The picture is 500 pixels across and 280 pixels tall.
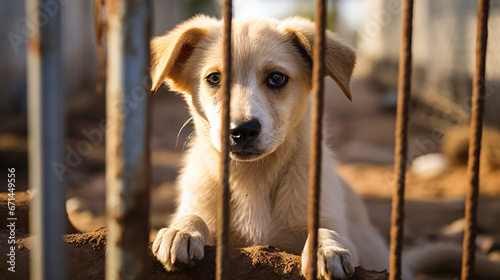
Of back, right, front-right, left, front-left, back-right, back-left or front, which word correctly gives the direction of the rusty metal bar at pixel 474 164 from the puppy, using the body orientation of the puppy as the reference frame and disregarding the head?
front-left

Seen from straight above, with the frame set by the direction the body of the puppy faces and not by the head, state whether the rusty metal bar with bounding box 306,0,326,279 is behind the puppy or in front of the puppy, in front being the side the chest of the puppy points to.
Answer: in front

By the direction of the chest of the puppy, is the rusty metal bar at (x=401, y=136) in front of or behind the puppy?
in front

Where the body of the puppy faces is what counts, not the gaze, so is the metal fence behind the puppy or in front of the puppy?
in front

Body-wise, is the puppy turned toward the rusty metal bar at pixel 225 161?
yes

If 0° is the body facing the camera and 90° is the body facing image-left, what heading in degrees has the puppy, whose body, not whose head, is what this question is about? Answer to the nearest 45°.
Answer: approximately 0°
